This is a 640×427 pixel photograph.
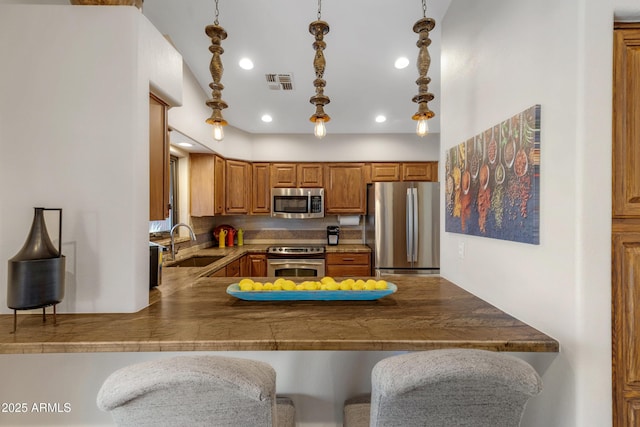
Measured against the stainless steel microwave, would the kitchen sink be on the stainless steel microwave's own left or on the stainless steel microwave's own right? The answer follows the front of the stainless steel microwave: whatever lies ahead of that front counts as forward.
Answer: on the stainless steel microwave's own right

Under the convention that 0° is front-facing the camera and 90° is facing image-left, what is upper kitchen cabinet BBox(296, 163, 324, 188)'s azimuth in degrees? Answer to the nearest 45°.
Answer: approximately 0°

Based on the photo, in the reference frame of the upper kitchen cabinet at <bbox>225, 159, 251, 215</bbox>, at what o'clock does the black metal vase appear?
The black metal vase is roughly at 2 o'clock from the upper kitchen cabinet.

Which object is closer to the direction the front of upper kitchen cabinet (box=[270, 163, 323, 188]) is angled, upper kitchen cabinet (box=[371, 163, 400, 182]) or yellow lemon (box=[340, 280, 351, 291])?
the yellow lemon

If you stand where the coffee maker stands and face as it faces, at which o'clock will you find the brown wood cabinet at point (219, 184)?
The brown wood cabinet is roughly at 2 o'clock from the coffee maker.

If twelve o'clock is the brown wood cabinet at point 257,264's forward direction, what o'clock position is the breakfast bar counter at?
The breakfast bar counter is roughly at 12 o'clock from the brown wood cabinet.
